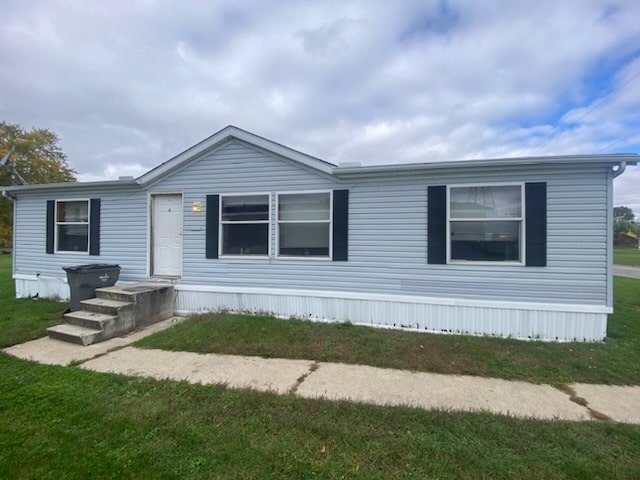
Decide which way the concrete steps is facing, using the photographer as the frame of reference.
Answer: facing the viewer and to the left of the viewer
